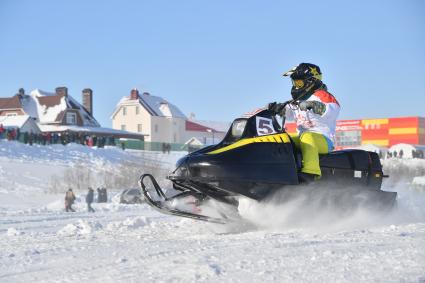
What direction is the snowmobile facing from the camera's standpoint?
to the viewer's left

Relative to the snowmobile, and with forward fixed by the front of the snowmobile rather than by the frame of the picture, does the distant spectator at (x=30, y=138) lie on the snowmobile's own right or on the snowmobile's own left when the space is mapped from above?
on the snowmobile's own right
